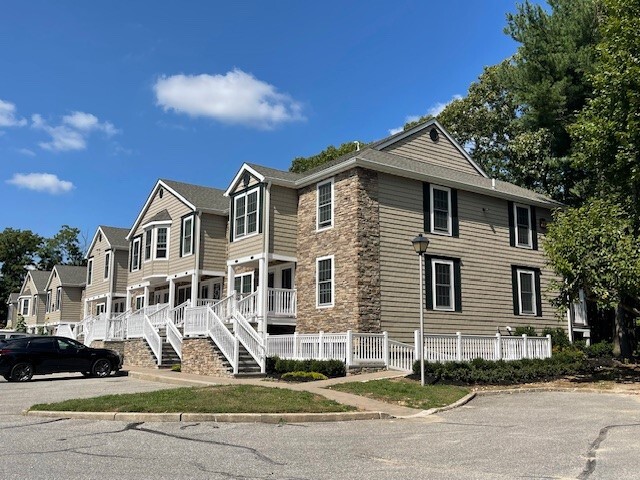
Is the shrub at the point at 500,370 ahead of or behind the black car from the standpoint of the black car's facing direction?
ahead

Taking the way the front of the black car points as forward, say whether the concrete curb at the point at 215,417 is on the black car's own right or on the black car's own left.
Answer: on the black car's own right

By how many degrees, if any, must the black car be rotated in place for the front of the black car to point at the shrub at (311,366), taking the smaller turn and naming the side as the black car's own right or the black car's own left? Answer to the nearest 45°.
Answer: approximately 45° to the black car's own right

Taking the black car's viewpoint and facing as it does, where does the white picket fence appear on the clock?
The white picket fence is roughly at 1 o'clock from the black car.

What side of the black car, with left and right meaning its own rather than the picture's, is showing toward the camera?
right

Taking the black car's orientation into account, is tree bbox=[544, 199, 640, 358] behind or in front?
in front
